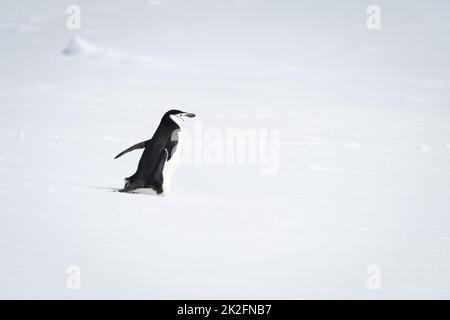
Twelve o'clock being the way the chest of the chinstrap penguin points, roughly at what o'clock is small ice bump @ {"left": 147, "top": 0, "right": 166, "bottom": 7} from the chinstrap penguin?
The small ice bump is roughly at 9 o'clock from the chinstrap penguin.

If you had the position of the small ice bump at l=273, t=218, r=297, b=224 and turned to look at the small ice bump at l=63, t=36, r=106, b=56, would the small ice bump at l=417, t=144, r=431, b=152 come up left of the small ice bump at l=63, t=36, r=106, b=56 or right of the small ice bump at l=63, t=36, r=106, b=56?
right

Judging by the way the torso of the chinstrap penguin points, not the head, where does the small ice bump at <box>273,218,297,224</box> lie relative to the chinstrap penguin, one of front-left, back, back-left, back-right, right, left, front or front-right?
front-right

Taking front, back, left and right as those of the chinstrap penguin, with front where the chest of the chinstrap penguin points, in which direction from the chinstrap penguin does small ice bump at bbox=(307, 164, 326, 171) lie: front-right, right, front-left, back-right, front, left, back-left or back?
front-left

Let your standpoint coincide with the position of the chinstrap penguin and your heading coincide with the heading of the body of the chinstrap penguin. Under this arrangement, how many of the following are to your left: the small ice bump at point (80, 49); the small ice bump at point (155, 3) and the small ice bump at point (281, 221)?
2

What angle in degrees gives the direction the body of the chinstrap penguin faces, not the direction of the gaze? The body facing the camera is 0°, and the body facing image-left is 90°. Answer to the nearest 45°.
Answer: approximately 270°

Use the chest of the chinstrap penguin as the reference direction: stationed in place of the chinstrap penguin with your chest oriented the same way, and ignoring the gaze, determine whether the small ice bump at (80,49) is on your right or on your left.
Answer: on your left
